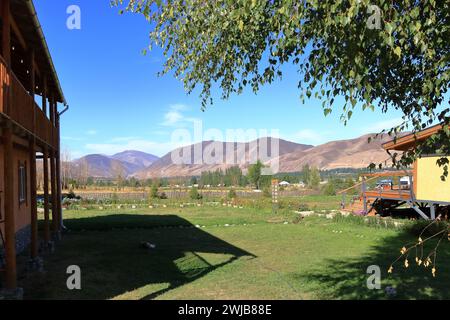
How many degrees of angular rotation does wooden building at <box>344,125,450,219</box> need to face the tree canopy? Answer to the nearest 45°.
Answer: approximately 90° to its left

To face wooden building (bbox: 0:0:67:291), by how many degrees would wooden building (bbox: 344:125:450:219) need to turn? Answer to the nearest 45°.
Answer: approximately 45° to its left

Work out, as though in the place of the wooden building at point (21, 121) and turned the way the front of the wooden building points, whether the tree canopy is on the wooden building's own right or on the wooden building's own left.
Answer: on the wooden building's own right

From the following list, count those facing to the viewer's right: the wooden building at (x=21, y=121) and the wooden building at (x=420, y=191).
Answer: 1

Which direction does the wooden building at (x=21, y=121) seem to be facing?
to the viewer's right

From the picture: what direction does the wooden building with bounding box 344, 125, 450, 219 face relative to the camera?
to the viewer's left

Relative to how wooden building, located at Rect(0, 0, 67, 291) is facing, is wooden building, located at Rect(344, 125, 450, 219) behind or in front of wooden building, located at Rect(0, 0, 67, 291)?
in front

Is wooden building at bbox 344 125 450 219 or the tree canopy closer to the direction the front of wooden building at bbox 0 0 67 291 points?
the wooden building
